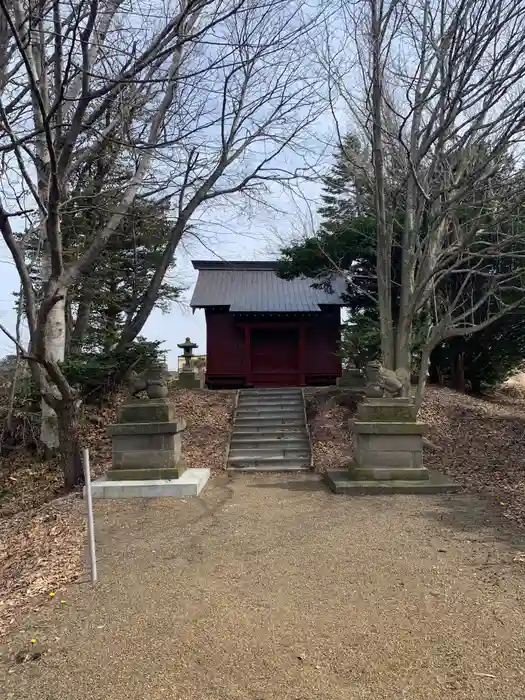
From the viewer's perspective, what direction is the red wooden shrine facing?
toward the camera

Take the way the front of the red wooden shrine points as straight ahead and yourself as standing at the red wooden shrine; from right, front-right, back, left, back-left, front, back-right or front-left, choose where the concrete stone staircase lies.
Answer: front

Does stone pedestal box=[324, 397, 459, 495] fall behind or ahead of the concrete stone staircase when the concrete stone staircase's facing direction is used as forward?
ahead

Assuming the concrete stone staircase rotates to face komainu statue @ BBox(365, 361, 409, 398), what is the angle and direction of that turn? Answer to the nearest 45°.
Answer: approximately 45° to its left

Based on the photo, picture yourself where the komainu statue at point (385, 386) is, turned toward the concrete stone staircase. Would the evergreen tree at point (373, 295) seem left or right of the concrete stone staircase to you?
right

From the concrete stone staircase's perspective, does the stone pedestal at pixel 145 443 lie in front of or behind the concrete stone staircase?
in front

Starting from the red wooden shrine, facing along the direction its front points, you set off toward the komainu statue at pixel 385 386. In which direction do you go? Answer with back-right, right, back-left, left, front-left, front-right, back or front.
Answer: front

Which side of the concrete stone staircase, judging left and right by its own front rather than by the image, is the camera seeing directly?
front

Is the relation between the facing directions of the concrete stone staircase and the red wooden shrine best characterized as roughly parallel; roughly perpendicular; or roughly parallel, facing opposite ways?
roughly parallel

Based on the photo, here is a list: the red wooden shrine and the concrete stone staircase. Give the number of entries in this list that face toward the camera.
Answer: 2

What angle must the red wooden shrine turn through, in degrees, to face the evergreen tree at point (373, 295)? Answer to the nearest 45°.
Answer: approximately 45° to its left
